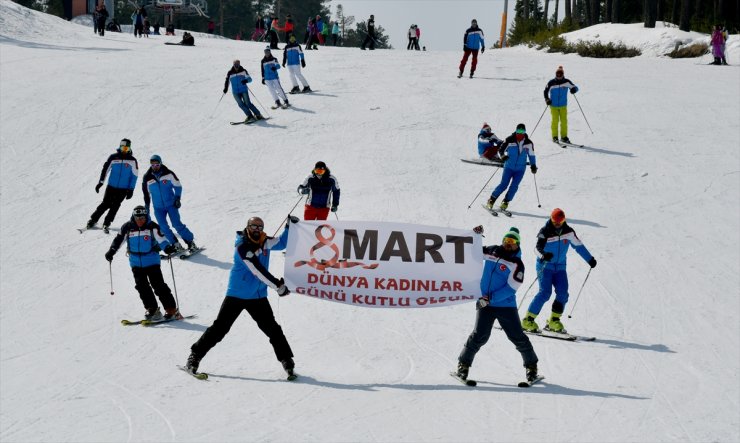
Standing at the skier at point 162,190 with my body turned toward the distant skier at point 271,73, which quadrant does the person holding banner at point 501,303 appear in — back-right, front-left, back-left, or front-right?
back-right

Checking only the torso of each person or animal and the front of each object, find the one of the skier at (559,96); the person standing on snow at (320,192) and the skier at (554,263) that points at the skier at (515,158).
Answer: the skier at (559,96)

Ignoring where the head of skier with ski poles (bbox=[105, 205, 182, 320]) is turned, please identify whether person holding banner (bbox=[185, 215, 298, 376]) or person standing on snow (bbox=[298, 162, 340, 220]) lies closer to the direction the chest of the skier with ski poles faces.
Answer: the person holding banner

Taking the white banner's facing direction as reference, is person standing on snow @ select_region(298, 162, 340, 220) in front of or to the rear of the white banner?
to the rear

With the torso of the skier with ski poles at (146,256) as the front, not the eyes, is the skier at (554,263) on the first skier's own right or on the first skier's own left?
on the first skier's own left

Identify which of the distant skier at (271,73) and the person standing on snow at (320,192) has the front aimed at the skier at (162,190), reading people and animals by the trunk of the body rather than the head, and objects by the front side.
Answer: the distant skier

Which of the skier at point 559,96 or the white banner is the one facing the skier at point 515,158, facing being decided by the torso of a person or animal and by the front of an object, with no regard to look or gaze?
the skier at point 559,96

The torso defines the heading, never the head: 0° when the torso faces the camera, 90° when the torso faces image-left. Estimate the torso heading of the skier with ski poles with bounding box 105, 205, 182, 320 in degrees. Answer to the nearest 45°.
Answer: approximately 0°
